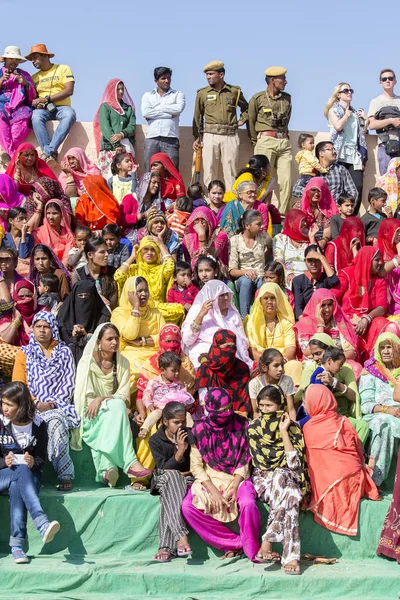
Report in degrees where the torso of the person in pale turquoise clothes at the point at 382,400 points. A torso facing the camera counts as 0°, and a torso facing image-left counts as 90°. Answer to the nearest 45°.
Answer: approximately 0°

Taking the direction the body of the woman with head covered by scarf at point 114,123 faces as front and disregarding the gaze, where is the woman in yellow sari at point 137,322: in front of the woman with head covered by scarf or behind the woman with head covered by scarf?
in front

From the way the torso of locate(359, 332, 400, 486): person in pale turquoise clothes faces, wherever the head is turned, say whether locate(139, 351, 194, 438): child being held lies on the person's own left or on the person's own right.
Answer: on the person's own right

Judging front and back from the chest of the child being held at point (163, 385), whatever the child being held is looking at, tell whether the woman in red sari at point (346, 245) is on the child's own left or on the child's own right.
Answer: on the child's own left

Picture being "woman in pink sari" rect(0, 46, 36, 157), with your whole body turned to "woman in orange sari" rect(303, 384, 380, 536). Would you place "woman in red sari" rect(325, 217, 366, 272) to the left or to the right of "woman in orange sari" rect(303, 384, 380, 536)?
left

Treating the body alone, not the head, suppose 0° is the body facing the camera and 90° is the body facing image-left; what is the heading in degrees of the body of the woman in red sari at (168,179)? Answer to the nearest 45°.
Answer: approximately 45°

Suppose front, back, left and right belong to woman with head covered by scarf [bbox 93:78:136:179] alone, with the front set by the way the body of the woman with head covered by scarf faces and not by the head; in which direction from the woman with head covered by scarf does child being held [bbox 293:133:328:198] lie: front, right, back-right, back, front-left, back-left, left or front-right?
front-left

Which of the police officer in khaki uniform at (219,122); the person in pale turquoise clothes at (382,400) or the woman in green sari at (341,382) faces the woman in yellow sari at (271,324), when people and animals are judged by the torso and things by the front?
the police officer in khaki uniform

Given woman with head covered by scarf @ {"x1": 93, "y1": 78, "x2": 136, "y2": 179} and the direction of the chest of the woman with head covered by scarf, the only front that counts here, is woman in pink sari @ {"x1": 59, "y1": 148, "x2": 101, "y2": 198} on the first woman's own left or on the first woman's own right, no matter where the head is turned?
on the first woman's own right

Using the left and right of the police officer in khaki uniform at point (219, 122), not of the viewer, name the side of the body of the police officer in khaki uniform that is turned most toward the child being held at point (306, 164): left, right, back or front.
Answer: left
